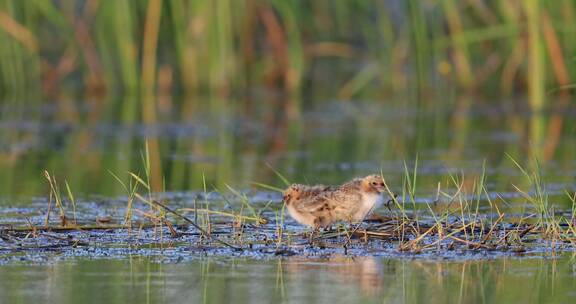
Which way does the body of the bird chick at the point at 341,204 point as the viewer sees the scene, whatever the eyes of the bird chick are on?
to the viewer's right
